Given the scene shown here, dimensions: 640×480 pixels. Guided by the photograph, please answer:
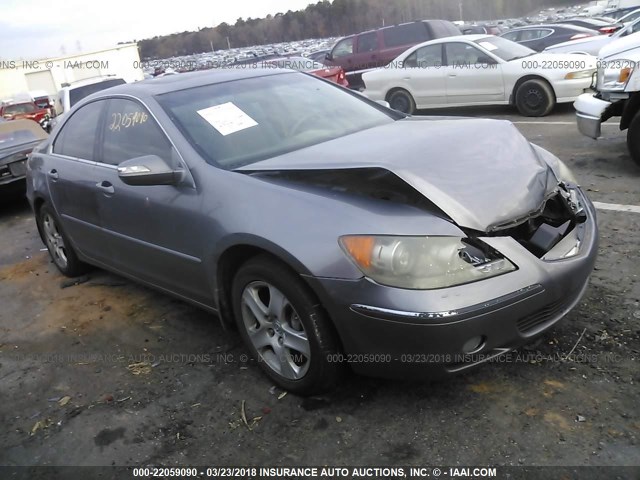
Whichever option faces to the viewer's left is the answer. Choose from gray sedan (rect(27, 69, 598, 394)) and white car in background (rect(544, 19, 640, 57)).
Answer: the white car in background

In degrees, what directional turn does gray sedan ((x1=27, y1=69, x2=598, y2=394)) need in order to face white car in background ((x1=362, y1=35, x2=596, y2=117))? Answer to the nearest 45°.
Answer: approximately 135° to its left

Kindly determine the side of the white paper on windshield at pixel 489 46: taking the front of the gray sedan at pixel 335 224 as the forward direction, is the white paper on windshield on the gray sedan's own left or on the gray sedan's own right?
on the gray sedan's own left

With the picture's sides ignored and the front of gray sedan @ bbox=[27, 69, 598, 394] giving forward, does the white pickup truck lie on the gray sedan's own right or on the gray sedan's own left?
on the gray sedan's own left

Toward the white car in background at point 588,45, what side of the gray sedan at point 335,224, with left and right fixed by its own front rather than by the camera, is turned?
left

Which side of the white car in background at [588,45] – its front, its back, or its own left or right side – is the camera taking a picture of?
left

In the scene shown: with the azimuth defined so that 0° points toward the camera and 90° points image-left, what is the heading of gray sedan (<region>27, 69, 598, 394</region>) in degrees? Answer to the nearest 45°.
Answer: approximately 315°

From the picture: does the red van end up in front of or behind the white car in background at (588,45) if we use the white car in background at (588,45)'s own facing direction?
in front

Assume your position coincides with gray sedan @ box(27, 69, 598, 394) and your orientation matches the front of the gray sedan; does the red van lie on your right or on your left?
on your left

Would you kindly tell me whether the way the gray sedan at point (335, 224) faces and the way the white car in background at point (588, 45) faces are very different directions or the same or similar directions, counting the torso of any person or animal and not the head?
very different directions
